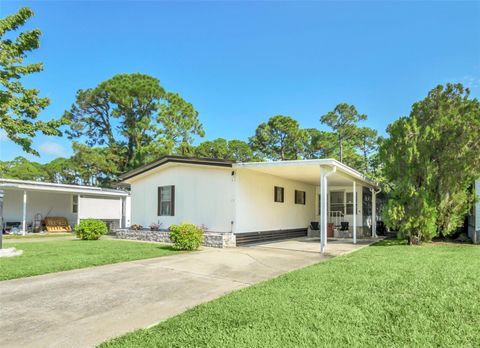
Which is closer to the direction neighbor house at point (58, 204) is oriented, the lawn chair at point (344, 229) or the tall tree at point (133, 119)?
the lawn chair

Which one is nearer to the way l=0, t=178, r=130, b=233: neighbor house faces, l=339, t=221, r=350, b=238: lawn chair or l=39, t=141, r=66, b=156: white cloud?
the lawn chair

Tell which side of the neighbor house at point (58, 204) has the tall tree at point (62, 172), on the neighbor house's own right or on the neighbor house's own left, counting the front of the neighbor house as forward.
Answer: on the neighbor house's own left

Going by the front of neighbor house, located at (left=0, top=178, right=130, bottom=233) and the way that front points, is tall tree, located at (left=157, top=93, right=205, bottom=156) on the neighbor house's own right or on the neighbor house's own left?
on the neighbor house's own left

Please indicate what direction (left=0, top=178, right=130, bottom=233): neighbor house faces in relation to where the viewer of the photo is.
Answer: facing the viewer and to the right of the viewer

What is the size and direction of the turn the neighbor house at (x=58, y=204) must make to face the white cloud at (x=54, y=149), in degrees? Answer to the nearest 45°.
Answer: approximately 135° to its left

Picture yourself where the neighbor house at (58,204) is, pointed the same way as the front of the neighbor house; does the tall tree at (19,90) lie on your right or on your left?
on your right
